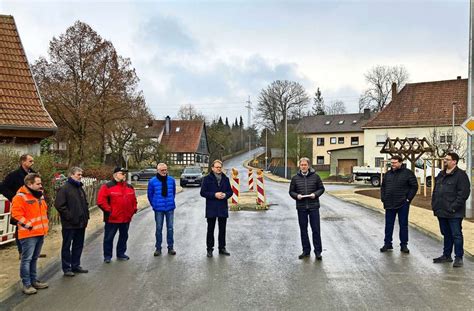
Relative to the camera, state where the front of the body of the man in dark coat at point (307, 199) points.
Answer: toward the camera

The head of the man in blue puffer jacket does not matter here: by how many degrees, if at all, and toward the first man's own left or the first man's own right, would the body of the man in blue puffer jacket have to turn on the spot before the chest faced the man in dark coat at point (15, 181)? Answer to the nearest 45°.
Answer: approximately 90° to the first man's own right

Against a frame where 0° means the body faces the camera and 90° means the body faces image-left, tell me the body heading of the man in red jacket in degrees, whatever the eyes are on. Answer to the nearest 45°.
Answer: approximately 315°

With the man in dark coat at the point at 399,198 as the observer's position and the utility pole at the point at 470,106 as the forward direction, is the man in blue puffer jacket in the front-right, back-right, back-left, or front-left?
back-left

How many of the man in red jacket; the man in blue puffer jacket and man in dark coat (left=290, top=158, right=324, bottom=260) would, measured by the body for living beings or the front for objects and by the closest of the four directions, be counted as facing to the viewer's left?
0

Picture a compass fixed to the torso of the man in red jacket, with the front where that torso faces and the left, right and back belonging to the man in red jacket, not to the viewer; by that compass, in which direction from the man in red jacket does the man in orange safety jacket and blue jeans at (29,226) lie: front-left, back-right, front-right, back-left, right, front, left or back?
right

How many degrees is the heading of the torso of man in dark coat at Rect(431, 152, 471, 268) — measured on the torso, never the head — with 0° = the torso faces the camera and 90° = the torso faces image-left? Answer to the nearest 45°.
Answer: approximately 45°

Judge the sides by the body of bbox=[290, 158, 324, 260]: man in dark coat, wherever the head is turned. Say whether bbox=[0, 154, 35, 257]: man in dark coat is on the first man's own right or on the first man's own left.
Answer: on the first man's own right

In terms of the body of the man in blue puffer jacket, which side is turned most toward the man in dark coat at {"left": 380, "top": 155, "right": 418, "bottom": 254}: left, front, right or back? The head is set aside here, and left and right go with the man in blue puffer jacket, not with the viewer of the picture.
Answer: left

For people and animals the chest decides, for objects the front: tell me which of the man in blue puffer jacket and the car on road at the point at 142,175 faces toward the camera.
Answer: the man in blue puffer jacket

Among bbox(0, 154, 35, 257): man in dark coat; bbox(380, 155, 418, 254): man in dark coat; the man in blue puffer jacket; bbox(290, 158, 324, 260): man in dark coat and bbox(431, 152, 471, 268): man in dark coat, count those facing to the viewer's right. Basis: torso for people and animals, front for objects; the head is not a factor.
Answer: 1

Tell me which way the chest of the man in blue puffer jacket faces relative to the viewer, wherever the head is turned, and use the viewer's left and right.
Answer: facing the viewer
